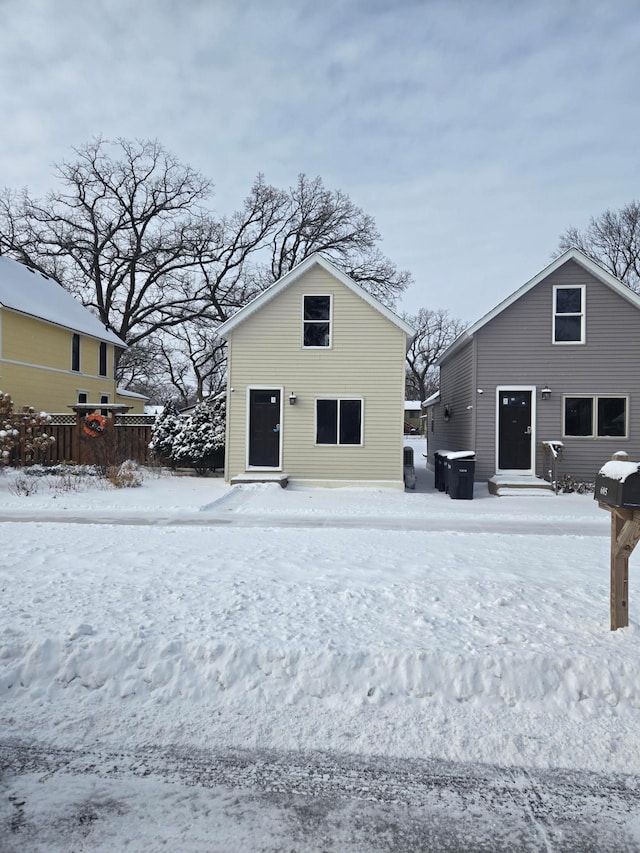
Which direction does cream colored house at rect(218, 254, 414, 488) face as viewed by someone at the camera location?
facing the viewer

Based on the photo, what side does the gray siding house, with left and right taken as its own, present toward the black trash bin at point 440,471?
right

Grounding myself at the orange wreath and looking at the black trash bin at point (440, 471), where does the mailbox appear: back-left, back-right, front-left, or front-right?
front-right

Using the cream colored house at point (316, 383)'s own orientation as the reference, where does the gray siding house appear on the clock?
The gray siding house is roughly at 9 o'clock from the cream colored house.

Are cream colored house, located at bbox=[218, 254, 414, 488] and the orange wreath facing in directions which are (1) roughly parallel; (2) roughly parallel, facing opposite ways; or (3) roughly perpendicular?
roughly parallel

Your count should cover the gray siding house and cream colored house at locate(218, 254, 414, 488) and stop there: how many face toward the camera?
2

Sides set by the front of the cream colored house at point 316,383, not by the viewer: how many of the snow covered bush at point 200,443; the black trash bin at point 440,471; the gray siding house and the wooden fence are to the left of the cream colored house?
2

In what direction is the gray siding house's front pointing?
toward the camera

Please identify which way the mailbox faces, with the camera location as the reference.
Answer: facing the viewer and to the right of the viewer

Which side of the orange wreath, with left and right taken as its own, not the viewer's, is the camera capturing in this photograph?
front

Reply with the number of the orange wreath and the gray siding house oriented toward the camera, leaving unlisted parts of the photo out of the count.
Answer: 2

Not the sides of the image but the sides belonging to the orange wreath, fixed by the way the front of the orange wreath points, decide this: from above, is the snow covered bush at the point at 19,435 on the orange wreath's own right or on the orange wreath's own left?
on the orange wreath's own right

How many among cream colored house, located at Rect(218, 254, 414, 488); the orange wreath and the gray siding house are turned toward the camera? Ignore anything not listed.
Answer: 3
